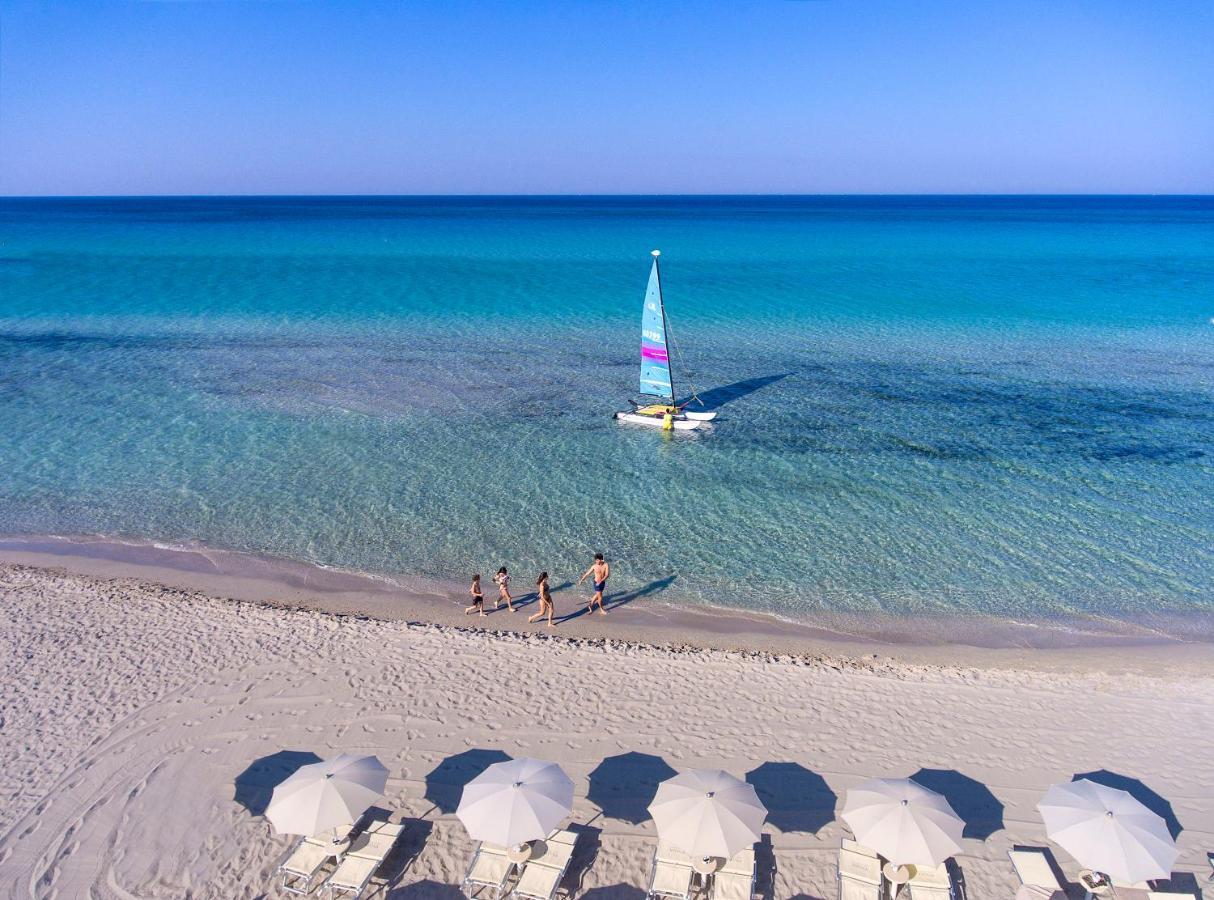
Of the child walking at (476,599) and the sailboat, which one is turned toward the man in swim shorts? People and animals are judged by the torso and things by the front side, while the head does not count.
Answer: the child walking

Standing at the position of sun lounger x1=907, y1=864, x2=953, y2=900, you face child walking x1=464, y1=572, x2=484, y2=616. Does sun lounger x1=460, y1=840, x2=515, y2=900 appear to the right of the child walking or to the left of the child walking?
left

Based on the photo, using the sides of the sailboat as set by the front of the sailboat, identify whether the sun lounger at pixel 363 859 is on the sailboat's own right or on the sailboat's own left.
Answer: on the sailboat's own right

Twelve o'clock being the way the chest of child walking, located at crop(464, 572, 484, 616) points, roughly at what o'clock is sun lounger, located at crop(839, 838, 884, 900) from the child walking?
The sun lounger is roughly at 2 o'clock from the child walking.

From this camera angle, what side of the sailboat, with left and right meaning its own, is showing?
right

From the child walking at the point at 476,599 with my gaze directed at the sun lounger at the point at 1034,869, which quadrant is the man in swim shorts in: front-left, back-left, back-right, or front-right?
front-left
